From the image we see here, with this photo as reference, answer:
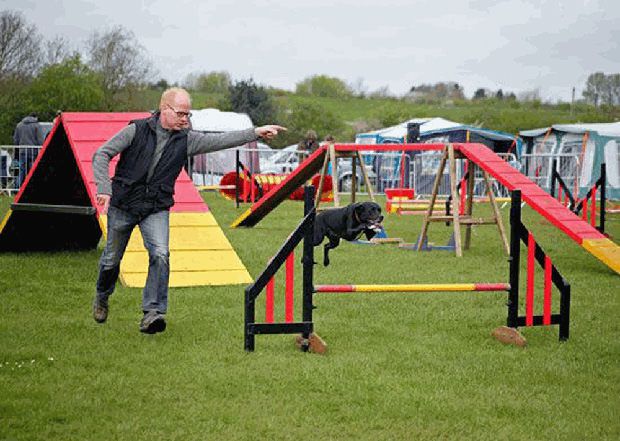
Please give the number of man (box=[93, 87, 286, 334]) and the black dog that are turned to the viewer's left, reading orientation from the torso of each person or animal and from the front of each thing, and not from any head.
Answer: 0

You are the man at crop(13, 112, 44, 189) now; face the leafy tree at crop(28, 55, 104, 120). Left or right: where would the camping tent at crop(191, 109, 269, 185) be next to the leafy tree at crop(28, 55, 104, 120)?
right

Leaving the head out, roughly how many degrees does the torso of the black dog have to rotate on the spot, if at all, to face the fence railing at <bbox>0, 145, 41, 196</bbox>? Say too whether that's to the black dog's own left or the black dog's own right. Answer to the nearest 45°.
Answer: approximately 180°

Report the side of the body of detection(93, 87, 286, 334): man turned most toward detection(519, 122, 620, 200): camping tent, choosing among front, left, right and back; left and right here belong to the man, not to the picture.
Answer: left

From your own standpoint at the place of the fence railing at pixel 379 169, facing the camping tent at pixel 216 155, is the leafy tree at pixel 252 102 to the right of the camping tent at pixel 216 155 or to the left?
right

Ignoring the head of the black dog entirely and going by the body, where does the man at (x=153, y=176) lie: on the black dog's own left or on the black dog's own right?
on the black dog's own right

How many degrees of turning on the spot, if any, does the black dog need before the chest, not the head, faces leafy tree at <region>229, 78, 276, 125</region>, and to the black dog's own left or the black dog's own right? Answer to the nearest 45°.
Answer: approximately 135° to the black dog's own left

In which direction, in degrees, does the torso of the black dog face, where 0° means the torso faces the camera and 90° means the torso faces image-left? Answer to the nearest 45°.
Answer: approximately 315°

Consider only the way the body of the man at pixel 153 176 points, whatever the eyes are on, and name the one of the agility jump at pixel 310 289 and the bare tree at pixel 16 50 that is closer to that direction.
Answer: the agility jump

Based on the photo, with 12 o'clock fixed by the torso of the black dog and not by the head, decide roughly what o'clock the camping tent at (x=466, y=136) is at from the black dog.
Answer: The camping tent is roughly at 8 o'clock from the black dog.

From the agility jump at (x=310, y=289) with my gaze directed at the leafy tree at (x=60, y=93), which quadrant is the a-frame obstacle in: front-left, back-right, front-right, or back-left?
front-left

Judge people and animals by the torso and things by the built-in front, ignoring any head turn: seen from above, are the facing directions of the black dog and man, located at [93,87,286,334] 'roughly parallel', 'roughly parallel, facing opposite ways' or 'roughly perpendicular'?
roughly parallel

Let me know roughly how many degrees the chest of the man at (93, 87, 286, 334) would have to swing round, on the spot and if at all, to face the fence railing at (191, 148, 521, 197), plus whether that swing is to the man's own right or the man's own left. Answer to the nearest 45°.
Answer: approximately 135° to the man's own left
